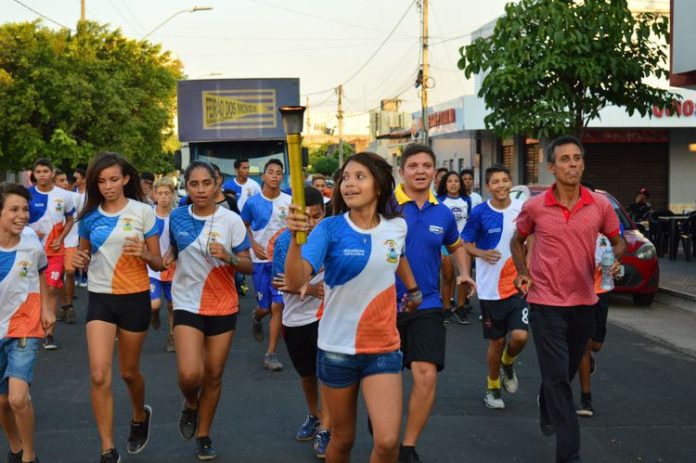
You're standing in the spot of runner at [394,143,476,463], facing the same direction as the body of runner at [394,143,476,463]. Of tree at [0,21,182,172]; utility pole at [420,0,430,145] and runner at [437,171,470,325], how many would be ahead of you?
0

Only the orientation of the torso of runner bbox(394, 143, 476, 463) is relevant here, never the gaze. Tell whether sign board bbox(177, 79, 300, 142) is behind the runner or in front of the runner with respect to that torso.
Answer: behind

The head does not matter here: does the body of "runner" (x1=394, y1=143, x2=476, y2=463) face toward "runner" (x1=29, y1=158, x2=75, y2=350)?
no

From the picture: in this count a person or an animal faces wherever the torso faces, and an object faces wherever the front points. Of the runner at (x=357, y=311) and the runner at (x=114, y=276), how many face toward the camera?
2

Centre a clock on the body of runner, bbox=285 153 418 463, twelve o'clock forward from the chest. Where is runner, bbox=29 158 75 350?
runner, bbox=29 158 75 350 is roughly at 5 o'clock from runner, bbox=285 153 418 463.

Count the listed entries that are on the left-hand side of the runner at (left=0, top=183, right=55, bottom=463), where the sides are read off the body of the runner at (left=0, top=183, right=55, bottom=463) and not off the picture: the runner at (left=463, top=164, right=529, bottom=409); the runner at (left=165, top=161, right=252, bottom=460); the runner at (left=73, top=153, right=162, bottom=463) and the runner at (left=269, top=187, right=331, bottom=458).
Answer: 4

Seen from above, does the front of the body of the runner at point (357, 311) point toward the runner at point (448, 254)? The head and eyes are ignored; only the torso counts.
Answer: no

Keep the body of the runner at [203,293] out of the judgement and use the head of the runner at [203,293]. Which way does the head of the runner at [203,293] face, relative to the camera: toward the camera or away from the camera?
toward the camera

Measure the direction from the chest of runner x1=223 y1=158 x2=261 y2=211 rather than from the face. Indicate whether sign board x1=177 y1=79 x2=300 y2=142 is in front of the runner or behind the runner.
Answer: behind

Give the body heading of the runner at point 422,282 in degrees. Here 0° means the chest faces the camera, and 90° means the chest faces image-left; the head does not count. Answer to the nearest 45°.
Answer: approximately 0°

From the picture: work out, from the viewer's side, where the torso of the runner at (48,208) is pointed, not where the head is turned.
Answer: toward the camera

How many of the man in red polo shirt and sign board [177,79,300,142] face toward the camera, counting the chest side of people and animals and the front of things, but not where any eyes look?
2

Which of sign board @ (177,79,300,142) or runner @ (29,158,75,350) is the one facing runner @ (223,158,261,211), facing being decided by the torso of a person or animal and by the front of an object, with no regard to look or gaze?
the sign board

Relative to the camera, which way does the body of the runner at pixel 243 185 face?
toward the camera

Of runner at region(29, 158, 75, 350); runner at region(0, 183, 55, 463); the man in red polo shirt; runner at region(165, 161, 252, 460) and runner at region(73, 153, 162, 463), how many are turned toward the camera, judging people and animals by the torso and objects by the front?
5

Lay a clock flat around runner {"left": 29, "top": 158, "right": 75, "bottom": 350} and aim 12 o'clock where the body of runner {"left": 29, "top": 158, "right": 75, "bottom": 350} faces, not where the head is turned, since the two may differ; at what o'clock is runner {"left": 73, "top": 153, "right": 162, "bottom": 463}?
runner {"left": 73, "top": 153, "right": 162, "bottom": 463} is roughly at 12 o'clock from runner {"left": 29, "top": 158, "right": 75, "bottom": 350}.

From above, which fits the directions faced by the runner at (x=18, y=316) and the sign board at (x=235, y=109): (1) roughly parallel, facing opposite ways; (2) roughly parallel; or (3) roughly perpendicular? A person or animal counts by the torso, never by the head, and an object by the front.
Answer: roughly parallel

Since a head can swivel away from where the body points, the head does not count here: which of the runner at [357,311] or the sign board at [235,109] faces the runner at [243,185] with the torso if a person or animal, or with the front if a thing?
the sign board

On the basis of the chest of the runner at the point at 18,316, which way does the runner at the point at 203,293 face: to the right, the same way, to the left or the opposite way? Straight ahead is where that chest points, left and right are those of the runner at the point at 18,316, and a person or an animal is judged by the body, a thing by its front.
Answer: the same way

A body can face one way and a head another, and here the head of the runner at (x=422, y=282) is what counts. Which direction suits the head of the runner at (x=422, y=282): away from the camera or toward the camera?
toward the camera

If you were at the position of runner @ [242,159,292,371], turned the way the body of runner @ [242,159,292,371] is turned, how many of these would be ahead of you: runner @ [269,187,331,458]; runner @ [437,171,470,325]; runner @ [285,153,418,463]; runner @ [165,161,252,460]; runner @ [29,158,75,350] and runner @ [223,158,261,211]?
3

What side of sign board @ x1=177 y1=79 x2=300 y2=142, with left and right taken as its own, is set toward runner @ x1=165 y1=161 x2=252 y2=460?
front
